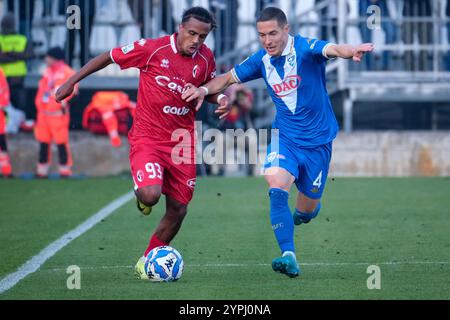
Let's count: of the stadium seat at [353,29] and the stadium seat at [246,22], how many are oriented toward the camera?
2

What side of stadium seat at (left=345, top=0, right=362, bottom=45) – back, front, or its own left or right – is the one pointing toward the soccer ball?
front

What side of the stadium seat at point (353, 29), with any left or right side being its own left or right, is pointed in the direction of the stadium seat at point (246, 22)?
right

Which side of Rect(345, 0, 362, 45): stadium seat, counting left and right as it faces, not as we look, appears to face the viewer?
front

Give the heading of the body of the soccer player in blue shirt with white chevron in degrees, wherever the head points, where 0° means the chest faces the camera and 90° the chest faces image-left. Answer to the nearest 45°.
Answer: approximately 45°

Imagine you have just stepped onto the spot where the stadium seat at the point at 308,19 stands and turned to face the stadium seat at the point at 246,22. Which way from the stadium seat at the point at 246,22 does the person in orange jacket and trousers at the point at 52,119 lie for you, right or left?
left

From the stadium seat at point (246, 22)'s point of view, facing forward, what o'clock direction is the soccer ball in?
The soccer ball is roughly at 12 o'clock from the stadium seat.

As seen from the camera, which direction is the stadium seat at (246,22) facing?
toward the camera

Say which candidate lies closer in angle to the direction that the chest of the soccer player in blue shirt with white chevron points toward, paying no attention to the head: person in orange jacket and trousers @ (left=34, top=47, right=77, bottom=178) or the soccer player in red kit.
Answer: the soccer player in red kit

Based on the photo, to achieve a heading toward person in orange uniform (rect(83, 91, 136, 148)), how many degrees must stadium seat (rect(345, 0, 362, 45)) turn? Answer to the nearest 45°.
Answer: approximately 90° to its right
